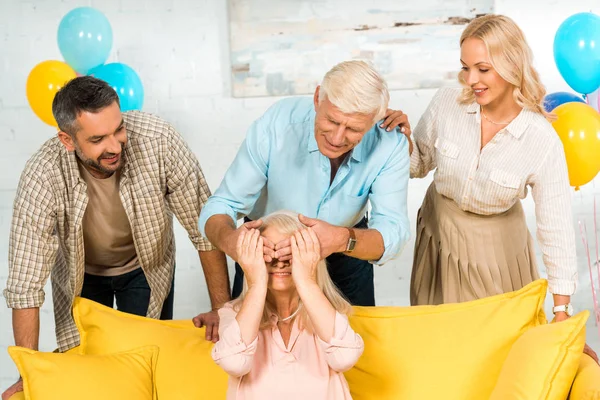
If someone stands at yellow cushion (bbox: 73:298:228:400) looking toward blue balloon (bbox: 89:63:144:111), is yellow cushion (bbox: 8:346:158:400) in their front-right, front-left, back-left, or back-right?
back-left

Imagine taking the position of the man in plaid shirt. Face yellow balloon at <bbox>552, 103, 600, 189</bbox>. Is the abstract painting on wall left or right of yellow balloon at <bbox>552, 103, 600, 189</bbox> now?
left

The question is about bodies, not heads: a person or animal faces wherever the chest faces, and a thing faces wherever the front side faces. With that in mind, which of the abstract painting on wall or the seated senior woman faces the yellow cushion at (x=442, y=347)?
the abstract painting on wall

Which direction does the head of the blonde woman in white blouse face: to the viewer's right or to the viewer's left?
to the viewer's left

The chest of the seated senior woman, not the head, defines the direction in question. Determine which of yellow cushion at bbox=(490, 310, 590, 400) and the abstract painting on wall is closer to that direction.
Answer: the yellow cushion

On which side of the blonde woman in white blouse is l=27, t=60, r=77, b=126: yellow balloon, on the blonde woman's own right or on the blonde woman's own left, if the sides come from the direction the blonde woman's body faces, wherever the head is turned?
on the blonde woman's own right

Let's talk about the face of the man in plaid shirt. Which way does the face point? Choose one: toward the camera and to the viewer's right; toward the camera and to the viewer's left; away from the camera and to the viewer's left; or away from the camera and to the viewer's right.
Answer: toward the camera and to the viewer's right

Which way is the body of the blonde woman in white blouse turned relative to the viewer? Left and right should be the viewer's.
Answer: facing the viewer and to the left of the viewer

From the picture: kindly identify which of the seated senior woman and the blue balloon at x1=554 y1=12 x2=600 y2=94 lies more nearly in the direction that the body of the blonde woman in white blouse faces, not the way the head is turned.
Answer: the seated senior woman

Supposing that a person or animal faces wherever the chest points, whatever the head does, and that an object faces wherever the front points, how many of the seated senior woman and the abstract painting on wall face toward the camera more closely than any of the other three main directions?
2

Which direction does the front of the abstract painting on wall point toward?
toward the camera

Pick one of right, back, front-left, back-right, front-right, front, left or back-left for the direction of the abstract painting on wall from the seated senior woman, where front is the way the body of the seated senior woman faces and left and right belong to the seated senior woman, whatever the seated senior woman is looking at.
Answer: back
